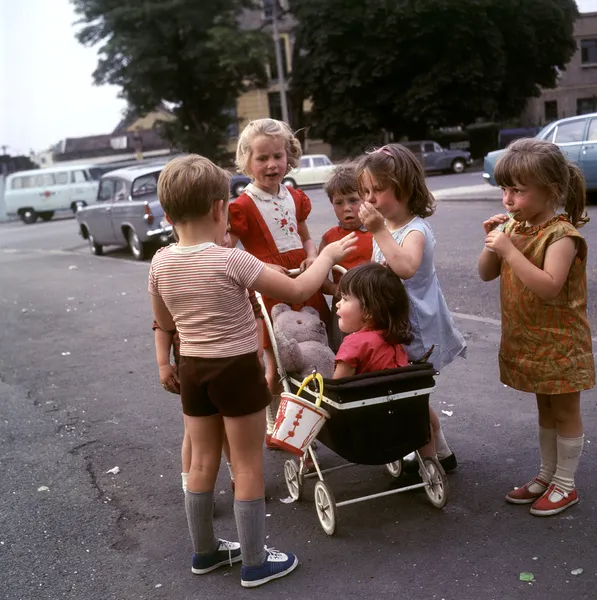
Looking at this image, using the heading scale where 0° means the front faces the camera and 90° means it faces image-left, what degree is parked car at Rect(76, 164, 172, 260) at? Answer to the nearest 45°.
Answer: approximately 135°

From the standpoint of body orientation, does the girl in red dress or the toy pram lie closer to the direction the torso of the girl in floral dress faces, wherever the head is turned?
the toy pram

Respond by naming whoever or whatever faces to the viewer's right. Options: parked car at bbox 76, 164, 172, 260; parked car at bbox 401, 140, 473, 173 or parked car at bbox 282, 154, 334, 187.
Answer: parked car at bbox 401, 140, 473, 173

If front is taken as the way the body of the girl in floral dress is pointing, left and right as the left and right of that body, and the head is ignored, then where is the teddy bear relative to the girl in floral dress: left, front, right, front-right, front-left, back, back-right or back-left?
front-right

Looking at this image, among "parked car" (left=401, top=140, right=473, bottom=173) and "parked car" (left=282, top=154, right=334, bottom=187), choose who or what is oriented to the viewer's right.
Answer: "parked car" (left=401, top=140, right=473, bottom=173)

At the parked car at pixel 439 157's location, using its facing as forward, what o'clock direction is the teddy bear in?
The teddy bear is roughly at 3 o'clock from the parked car.

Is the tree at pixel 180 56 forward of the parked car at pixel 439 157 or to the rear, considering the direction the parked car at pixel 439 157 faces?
to the rear

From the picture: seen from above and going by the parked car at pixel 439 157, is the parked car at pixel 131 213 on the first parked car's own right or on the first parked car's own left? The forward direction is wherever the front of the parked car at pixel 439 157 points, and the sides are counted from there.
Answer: on the first parked car's own right

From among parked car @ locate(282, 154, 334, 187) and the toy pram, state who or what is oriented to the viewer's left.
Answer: the parked car

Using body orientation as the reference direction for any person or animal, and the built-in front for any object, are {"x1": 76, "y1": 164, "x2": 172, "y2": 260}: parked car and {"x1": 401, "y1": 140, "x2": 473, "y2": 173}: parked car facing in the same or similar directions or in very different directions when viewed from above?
very different directions

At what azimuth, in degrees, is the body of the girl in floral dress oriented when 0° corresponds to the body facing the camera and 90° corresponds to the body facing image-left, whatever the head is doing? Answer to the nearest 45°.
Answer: approximately 45°

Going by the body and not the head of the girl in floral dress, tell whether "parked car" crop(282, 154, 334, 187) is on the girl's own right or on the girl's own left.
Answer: on the girl's own right
